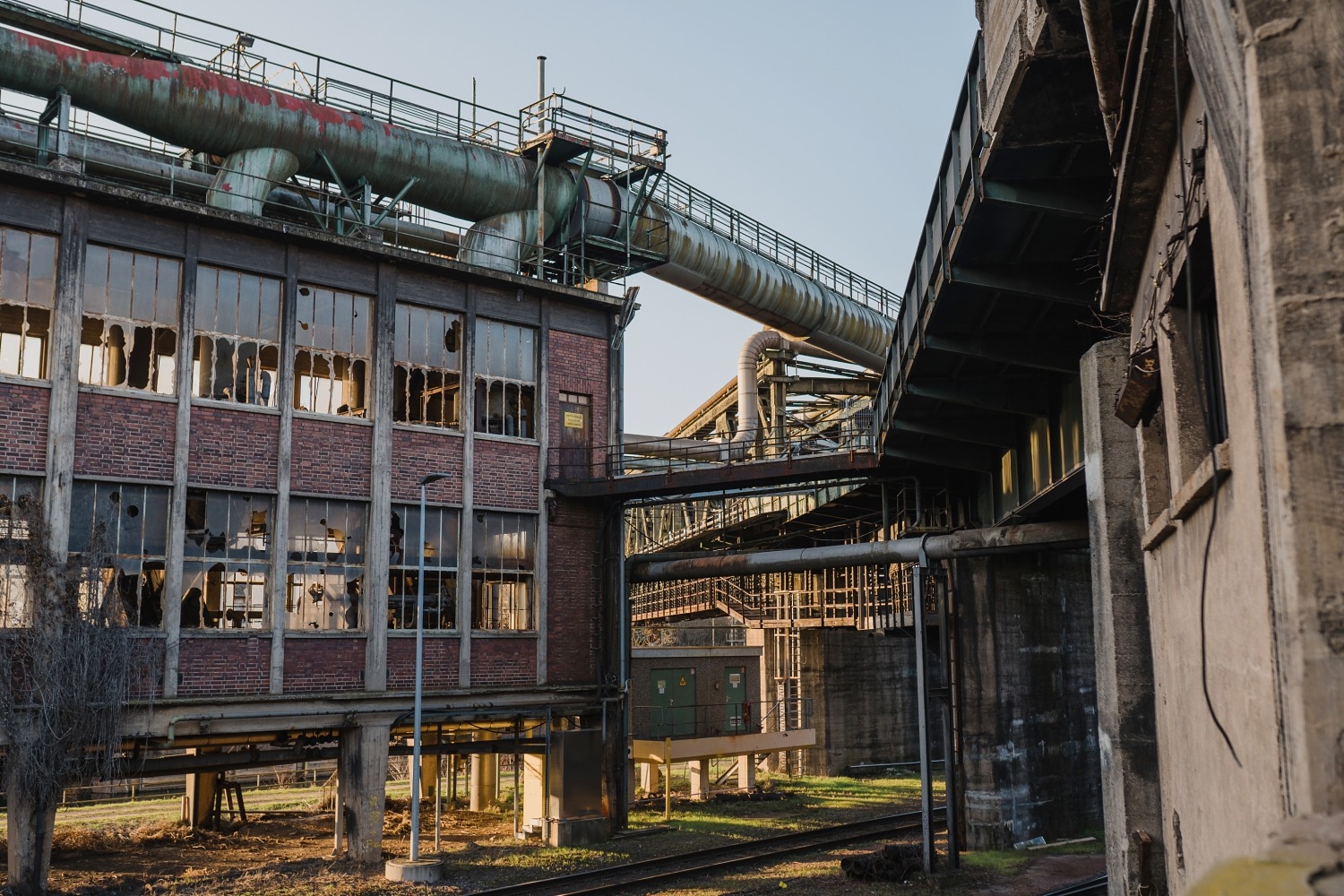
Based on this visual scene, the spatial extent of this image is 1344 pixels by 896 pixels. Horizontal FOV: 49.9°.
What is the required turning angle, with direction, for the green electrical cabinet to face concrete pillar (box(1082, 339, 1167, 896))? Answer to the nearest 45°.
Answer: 0° — it already faces it

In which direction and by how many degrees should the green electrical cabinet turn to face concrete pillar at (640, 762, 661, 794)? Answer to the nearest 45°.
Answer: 0° — it already faces it

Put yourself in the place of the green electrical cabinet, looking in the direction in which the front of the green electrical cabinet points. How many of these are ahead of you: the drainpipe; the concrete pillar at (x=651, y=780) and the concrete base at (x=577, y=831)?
3

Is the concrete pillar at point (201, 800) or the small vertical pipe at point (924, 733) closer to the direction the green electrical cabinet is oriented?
the small vertical pipe

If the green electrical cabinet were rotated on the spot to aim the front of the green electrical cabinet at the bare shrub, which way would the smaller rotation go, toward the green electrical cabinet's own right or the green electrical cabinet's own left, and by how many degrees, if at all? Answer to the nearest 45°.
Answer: approximately 45° to the green electrical cabinet's own right

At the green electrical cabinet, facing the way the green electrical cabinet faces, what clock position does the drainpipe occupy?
The drainpipe is roughly at 12 o'clock from the green electrical cabinet.

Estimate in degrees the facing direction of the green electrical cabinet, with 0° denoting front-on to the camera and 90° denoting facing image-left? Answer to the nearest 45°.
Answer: approximately 0°

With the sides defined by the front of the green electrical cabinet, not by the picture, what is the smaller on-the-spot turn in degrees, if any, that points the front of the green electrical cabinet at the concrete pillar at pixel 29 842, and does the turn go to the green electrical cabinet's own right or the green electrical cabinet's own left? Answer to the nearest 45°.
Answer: approximately 45° to the green electrical cabinet's own right

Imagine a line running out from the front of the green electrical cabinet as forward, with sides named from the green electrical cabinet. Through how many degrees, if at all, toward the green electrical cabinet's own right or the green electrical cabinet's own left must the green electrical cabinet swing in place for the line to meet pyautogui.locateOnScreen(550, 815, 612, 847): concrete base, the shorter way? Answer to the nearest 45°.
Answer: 0° — it already faces it
